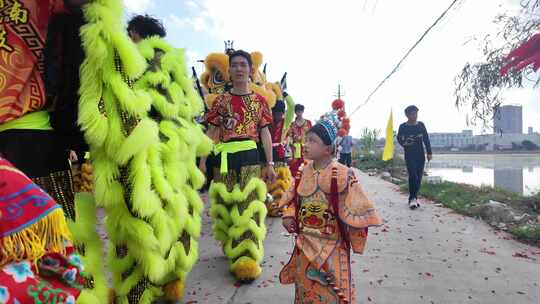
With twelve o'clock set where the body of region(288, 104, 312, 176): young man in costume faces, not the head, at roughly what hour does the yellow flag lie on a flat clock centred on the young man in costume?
The yellow flag is roughly at 8 o'clock from the young man in costume.

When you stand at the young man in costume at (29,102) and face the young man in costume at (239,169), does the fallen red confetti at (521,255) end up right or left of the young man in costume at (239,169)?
right

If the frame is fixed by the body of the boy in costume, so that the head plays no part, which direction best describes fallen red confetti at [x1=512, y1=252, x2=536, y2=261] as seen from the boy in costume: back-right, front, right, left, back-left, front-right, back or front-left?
back

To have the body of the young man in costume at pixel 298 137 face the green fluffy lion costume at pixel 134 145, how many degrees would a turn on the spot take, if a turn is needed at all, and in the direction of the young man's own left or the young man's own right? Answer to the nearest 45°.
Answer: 0° — they already face it

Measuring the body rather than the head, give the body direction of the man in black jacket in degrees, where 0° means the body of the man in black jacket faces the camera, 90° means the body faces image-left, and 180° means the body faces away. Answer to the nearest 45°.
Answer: approximately 0°

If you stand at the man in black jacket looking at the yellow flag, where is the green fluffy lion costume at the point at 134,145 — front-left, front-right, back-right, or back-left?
back-left

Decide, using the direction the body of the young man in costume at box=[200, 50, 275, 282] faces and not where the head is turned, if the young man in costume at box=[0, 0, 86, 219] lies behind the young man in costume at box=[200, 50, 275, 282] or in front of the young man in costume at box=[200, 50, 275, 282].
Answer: in front

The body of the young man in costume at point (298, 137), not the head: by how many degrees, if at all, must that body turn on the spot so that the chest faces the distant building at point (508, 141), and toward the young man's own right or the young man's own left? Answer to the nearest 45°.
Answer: approximately 135° to the young man's own left

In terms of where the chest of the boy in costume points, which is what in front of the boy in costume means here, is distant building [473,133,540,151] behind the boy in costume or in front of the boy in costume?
behind

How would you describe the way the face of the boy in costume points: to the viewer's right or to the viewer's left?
to the viewer's left

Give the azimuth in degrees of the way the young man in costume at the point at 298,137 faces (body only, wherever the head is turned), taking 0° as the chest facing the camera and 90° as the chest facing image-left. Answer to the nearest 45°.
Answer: approximately 0°

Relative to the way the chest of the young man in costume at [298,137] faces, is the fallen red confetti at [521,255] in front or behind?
in front
